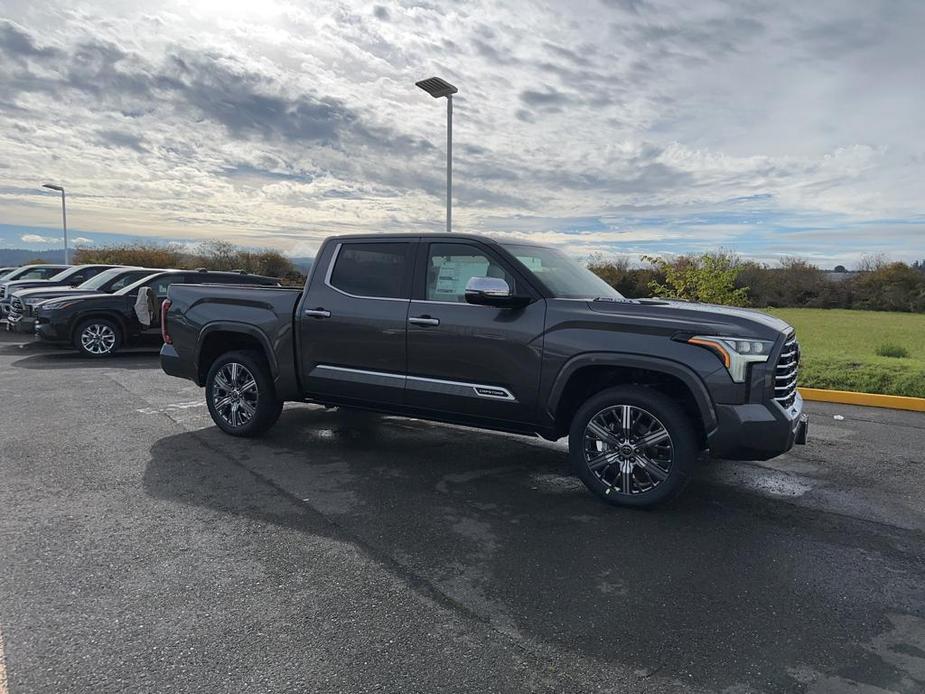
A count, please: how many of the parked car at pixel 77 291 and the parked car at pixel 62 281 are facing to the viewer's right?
0

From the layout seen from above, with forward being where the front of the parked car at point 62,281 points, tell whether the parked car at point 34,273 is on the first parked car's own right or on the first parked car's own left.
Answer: on the first parked car's own right

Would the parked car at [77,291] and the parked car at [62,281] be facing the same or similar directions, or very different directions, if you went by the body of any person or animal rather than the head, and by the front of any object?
same or similar directions

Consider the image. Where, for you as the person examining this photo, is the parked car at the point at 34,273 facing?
facing the viewer and to the left of the viewer

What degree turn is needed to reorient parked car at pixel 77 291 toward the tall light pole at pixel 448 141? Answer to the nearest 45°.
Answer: approximately 135° to its left

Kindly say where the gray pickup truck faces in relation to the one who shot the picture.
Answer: facing the viewer and to the right of the viewer

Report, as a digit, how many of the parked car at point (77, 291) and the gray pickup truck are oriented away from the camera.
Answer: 0

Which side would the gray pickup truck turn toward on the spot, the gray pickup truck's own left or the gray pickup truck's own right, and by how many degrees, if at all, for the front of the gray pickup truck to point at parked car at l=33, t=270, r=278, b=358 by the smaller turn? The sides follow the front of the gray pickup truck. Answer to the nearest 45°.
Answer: approximately 180°

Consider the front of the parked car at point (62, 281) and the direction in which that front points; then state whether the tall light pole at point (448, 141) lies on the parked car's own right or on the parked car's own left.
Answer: on the parked car's own left

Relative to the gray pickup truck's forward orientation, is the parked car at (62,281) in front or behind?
behind

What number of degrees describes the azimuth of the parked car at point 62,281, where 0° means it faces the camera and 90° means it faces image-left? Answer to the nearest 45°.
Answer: approximately 45°

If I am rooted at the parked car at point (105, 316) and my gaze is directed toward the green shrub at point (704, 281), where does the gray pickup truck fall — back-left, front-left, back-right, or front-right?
front-right
